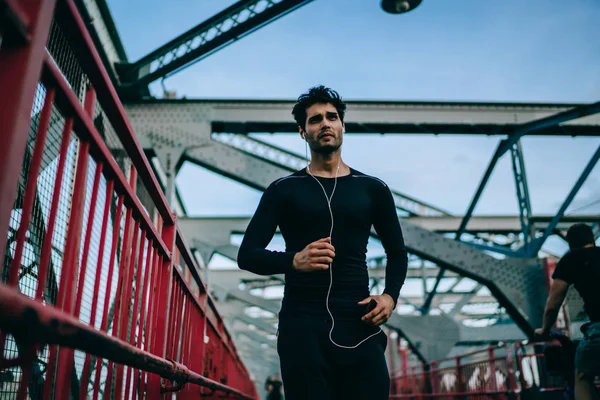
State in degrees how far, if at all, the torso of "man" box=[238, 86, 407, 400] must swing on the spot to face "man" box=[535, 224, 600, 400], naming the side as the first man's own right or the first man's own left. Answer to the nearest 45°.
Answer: approximately 135° to the first man's own left

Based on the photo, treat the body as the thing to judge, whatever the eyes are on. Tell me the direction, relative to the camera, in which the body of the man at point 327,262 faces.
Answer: toward the camera

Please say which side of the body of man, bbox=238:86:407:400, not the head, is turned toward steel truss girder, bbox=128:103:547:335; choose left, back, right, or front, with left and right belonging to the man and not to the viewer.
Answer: back

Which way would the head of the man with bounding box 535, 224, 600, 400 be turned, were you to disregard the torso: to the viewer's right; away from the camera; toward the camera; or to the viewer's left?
away from the camera

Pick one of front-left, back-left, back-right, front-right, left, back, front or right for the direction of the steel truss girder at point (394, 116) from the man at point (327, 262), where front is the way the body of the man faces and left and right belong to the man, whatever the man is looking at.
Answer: back
